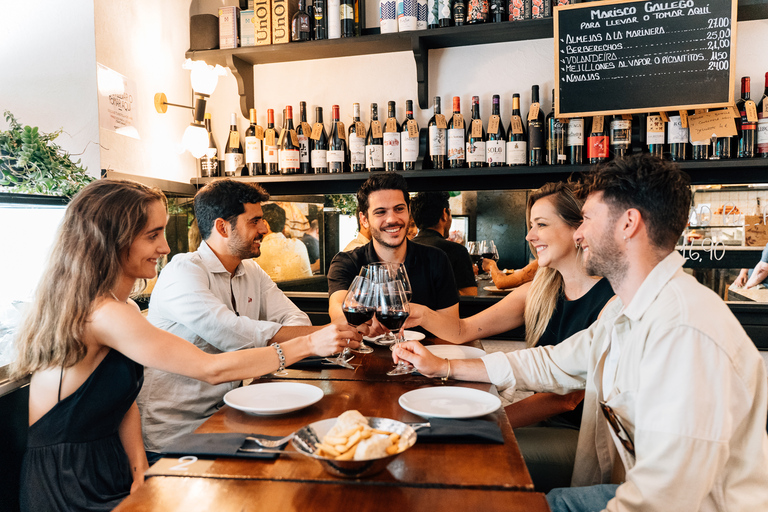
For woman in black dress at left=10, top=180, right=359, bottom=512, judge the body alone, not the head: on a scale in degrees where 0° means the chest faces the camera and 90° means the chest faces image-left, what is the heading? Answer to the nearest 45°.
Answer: approximately 270°

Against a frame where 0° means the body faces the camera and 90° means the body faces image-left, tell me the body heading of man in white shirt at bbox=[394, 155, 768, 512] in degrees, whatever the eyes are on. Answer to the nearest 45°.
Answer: approximately 90°

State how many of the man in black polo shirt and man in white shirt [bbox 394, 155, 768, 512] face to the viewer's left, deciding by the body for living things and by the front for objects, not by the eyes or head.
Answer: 1

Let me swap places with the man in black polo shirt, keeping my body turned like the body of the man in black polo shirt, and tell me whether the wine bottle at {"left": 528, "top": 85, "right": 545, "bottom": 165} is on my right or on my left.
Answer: on my left

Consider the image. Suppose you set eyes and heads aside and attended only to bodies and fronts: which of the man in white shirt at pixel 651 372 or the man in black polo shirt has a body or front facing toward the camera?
the man in black polo shirt

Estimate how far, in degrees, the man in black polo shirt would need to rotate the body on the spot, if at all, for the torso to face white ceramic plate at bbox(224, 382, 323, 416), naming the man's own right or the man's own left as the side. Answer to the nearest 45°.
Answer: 0° — they already face it

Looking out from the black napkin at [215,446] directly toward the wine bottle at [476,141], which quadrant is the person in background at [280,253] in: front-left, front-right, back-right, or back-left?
front-left

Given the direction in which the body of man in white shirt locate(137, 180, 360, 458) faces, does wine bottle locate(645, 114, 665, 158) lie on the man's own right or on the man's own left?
on the man's own left

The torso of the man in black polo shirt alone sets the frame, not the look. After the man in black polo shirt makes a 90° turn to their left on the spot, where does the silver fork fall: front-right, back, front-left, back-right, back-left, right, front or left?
right

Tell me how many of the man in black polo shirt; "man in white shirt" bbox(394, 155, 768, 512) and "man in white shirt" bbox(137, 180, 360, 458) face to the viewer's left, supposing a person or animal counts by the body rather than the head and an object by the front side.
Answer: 1

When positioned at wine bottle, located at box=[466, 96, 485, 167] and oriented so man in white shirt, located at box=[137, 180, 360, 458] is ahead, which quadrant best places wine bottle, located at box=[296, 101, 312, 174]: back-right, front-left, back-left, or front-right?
front-right

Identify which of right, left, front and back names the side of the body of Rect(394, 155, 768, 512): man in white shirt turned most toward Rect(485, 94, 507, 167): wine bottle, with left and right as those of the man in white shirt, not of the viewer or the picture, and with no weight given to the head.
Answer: right

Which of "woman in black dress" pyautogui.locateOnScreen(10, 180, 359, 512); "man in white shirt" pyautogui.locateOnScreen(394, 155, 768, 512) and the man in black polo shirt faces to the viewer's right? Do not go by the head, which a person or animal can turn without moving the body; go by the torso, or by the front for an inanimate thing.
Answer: the woman in black dress

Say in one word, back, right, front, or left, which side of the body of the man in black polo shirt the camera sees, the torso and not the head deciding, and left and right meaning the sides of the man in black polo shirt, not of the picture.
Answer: front

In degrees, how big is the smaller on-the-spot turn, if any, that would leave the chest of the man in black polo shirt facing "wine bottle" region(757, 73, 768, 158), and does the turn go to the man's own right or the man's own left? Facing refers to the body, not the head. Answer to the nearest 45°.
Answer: approximately 90° to the man's own left

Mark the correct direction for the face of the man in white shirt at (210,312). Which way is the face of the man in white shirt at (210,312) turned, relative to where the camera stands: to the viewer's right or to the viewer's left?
to the viewer's right
